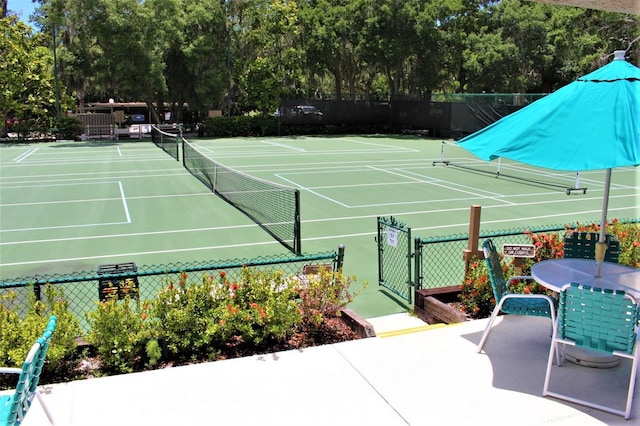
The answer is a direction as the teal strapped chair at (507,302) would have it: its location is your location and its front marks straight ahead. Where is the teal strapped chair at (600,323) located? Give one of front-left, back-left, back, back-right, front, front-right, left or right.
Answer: front-right

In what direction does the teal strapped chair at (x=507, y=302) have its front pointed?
to the viewer's right

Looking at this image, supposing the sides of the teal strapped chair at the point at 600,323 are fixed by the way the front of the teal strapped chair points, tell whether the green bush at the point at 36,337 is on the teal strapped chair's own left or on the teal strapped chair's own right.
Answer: on the teal strapped chair's own left

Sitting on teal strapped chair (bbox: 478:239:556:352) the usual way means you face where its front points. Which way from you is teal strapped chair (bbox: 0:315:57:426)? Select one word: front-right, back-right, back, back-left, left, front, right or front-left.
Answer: back-right

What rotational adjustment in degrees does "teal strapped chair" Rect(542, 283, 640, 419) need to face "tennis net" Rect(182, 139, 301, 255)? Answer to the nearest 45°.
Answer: approximately 45° to its left

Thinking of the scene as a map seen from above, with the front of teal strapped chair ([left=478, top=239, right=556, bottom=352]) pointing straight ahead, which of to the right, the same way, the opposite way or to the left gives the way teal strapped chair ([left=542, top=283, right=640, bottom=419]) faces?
to the left

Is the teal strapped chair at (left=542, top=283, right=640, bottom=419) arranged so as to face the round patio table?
yes

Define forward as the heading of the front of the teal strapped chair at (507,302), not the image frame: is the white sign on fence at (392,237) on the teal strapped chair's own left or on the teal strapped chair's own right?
on the teal strapped chair's own left

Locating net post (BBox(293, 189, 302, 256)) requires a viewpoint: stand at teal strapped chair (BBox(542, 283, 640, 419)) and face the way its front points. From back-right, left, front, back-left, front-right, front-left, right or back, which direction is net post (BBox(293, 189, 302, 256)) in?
front-left

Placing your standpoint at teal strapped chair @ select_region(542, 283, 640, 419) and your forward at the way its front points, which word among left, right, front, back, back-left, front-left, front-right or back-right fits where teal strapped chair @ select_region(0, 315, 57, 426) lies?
back-left

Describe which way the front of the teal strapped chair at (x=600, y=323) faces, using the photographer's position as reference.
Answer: facing away from the viewer

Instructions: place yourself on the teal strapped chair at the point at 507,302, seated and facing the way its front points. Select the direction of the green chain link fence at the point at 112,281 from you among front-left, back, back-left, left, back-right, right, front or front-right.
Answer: back

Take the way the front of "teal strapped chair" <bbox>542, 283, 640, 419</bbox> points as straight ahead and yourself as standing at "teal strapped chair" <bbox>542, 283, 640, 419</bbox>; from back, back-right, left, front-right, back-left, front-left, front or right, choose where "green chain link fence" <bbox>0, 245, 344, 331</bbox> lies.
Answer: left

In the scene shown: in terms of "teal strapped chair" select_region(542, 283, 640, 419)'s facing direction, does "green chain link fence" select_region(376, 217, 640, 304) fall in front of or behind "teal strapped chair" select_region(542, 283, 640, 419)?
in front

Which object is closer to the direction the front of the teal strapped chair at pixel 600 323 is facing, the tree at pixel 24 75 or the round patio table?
the round patio table

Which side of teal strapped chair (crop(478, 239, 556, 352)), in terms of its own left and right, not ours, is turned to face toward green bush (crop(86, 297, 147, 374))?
back
